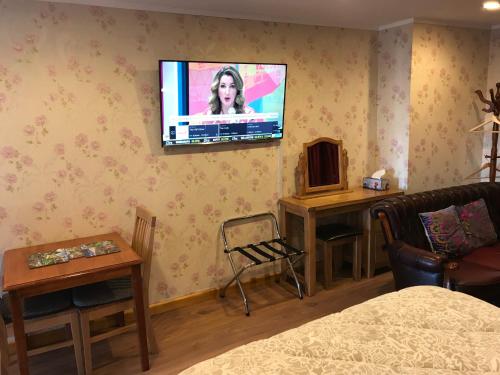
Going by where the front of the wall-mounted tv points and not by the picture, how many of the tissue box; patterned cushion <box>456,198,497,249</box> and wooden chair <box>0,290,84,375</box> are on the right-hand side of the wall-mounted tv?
1

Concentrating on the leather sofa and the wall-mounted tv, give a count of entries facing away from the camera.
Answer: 0

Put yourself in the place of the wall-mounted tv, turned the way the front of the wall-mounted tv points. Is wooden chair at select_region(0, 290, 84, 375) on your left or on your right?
on your right

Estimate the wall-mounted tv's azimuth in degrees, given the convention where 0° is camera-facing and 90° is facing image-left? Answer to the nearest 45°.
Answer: approximately 315°

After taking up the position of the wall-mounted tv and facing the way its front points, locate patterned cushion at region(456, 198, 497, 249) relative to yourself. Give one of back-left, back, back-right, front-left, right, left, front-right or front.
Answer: front-left
